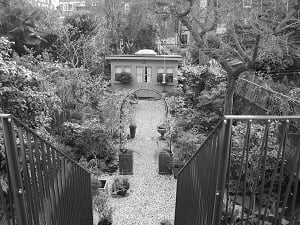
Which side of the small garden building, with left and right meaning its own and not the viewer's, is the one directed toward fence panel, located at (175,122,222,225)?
front

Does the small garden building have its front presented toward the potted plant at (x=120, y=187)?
yes

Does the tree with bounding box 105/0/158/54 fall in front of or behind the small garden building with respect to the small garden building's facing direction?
behind

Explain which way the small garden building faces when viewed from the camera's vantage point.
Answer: facing the viewer

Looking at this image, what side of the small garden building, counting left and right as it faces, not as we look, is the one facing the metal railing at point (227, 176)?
front

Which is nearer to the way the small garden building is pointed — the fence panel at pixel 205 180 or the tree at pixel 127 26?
the fence panel

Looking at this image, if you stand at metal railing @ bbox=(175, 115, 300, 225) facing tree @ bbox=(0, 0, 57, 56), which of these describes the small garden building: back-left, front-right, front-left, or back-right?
front-right

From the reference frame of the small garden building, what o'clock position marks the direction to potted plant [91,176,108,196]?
The potted plant is roughly at 12 o'clock from the small garden building.

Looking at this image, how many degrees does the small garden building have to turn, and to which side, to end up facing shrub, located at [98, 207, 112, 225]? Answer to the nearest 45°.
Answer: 0° — it already faces it

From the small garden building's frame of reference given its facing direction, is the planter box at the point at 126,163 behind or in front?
in front

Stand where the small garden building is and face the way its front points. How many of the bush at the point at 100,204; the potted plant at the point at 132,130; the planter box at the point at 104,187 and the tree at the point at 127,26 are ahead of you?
3

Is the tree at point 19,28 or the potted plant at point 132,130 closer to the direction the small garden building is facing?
the potted plant

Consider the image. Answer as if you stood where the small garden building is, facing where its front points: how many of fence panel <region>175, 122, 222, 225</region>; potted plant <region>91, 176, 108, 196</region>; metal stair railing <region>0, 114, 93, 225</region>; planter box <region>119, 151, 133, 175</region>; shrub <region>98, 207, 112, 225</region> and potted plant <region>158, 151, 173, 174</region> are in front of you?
6

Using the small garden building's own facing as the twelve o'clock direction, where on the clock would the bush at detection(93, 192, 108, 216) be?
The bush is roughly at 12 o'clock from the small garden building.

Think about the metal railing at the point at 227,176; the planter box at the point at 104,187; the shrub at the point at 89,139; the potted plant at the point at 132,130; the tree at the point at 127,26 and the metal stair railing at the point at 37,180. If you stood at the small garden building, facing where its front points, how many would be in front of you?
5

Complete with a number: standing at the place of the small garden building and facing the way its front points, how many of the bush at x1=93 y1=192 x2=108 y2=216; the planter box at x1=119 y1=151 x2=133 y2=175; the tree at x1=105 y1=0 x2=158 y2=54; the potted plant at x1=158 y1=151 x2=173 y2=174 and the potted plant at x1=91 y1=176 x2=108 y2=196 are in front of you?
4
